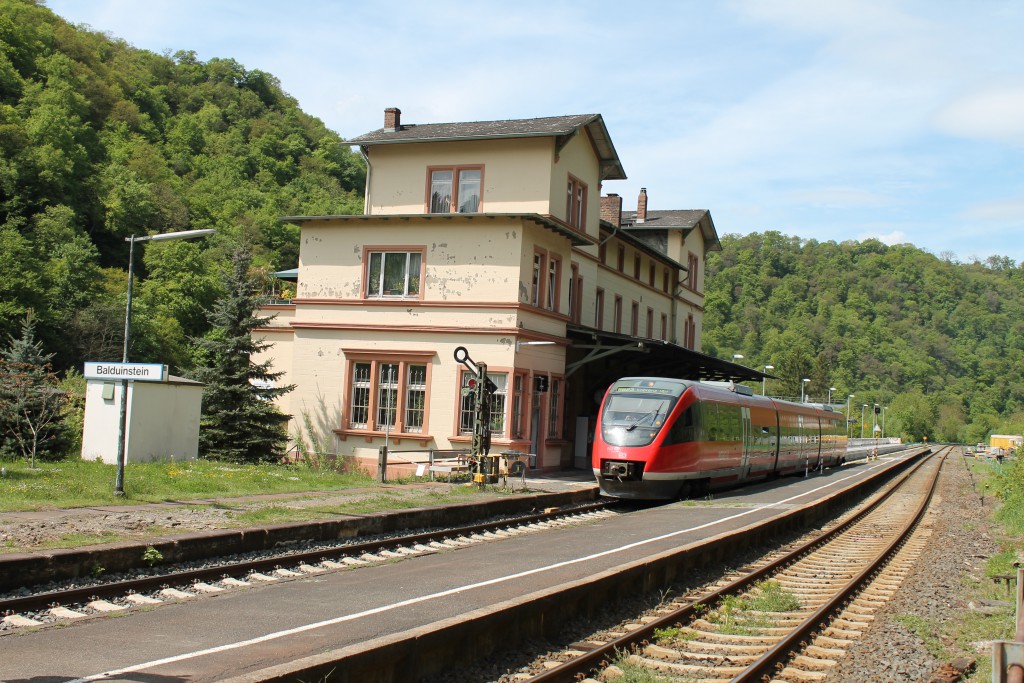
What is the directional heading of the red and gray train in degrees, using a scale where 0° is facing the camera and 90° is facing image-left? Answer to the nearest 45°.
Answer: approximately 45°

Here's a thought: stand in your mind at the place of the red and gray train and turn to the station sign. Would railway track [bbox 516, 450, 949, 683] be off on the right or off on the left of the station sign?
left

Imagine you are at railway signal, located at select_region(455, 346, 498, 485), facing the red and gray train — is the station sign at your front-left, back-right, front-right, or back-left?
back-left

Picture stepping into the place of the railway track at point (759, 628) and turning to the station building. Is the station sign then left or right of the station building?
left

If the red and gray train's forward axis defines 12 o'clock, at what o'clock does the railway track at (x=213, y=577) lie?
The railway track is roughly at 11 o'clock from the red and gray train.

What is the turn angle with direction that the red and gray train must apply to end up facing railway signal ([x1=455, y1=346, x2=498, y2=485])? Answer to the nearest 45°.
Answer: approximately 45° to its right

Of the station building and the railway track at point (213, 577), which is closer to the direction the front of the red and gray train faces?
the railway track

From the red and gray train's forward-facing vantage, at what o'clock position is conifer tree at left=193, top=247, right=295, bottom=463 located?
The conifer tree is roughly at 2 o'clock from the red and gray train.

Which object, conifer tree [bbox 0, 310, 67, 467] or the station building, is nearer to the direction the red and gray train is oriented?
the conifer tree
